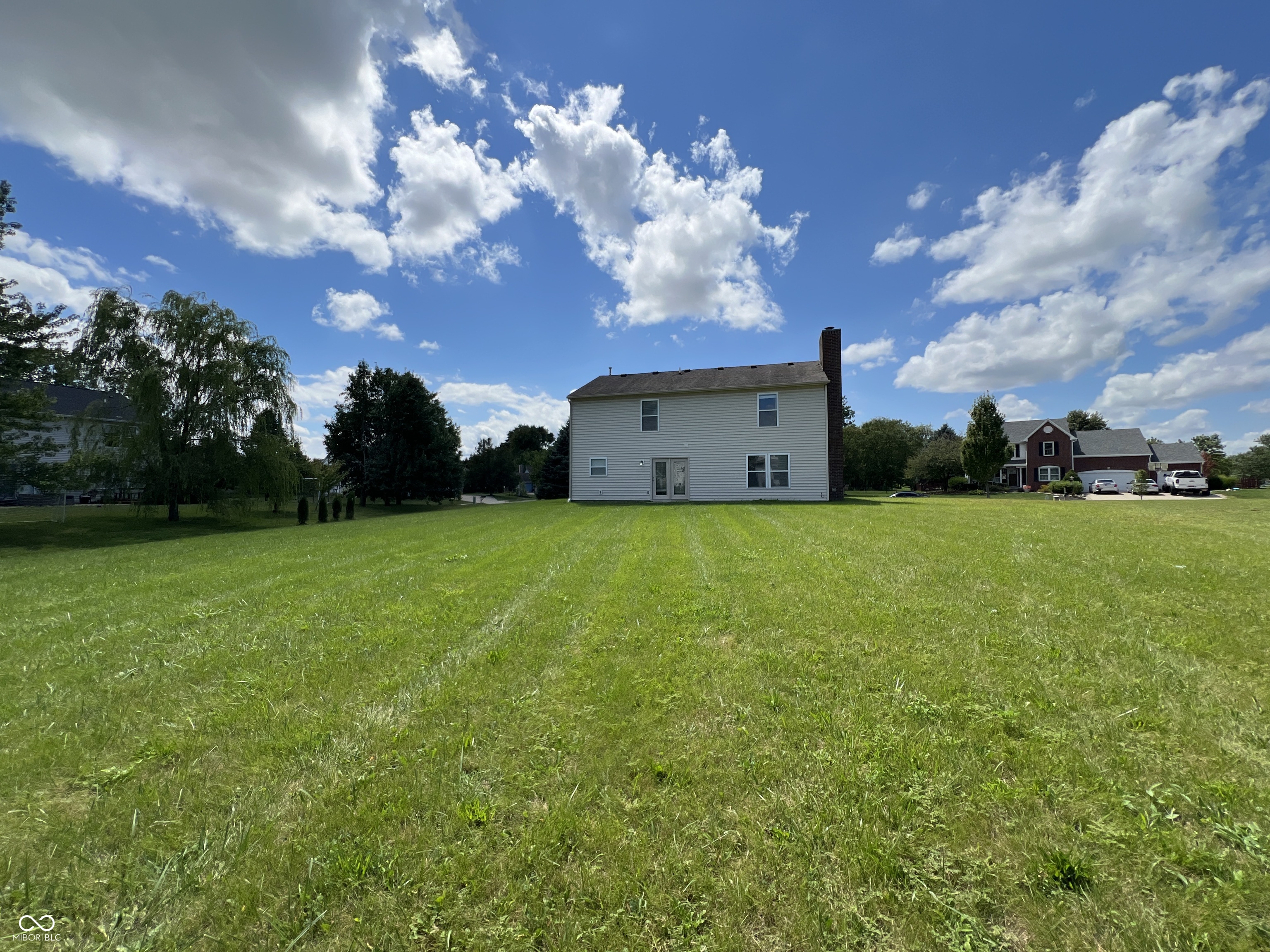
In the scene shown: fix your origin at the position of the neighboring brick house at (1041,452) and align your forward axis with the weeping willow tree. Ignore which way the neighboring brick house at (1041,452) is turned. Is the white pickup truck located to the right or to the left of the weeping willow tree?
left

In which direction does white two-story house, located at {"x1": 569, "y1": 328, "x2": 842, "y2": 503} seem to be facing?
away from the camera

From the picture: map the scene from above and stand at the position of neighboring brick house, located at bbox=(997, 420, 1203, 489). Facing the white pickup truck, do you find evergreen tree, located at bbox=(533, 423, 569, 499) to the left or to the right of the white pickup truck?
right

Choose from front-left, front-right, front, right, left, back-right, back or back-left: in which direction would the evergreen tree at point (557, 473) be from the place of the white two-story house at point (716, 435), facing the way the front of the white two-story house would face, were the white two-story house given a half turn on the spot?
back-right

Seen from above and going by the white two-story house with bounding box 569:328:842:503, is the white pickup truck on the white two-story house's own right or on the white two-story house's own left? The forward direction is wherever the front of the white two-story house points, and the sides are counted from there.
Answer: on the white two-story house's own right

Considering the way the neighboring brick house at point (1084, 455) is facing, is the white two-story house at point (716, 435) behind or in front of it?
in front

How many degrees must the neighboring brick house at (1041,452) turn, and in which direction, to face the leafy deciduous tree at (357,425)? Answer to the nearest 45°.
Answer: approximately 45° to its right

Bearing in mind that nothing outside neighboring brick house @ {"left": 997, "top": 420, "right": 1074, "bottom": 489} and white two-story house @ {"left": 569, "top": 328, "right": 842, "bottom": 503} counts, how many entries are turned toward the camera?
1

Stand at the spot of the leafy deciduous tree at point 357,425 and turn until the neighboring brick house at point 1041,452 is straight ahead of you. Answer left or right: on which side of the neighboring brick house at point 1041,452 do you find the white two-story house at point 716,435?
right

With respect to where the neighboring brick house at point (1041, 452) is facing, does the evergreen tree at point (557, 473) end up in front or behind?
in front

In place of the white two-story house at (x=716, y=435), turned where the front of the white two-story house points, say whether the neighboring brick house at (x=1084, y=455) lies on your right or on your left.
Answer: on your right
